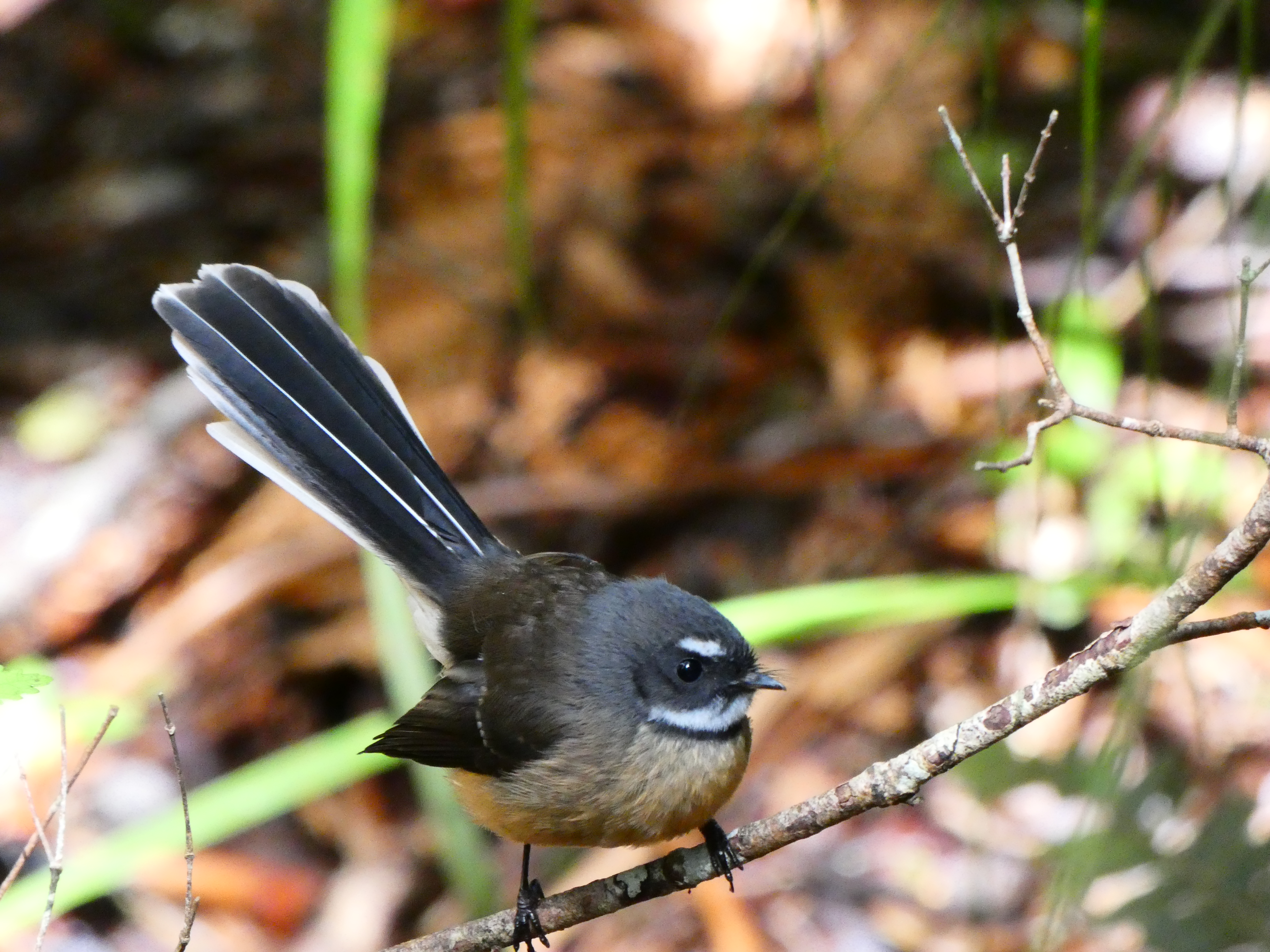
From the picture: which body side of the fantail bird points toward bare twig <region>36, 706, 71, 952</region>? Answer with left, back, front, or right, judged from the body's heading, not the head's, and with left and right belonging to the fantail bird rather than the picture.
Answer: back

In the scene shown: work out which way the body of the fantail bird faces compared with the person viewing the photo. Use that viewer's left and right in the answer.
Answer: facing the viewer and to the right of the viewer

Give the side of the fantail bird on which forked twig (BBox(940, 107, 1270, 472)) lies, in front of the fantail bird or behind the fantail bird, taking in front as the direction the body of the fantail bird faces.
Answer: in front

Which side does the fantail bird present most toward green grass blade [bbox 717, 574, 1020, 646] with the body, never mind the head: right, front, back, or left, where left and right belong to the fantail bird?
left

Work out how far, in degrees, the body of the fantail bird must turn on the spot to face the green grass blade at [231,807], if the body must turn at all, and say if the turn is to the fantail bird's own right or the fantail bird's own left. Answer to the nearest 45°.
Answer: approximately 180°

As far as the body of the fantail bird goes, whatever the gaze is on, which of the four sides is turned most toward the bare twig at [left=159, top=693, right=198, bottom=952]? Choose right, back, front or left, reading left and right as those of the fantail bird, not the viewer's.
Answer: right
